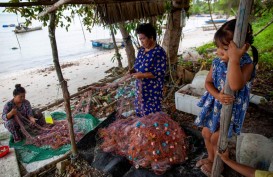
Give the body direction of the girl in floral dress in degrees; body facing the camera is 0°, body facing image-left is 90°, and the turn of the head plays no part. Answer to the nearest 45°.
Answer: approximately 45°

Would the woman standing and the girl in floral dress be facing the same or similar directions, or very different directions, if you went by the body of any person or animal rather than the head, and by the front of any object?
same or similar directions

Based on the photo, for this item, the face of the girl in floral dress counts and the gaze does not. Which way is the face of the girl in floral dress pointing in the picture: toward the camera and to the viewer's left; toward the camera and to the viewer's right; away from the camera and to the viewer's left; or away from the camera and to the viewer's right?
toward the camera and to the viewer's left

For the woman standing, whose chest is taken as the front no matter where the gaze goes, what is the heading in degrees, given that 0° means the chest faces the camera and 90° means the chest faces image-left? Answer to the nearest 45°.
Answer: approximately 45°

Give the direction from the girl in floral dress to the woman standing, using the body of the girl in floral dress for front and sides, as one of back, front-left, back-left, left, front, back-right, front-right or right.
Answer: right

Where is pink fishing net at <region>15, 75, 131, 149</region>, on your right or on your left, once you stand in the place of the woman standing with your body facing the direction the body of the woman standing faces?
on your right

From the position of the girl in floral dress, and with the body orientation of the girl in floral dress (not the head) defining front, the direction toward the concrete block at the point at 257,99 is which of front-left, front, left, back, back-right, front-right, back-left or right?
back-right

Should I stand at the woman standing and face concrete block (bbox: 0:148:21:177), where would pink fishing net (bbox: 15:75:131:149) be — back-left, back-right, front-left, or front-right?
front-right

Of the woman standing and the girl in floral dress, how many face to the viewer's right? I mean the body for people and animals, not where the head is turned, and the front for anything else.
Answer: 0

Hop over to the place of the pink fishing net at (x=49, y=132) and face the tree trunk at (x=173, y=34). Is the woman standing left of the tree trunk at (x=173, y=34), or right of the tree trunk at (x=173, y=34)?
right
